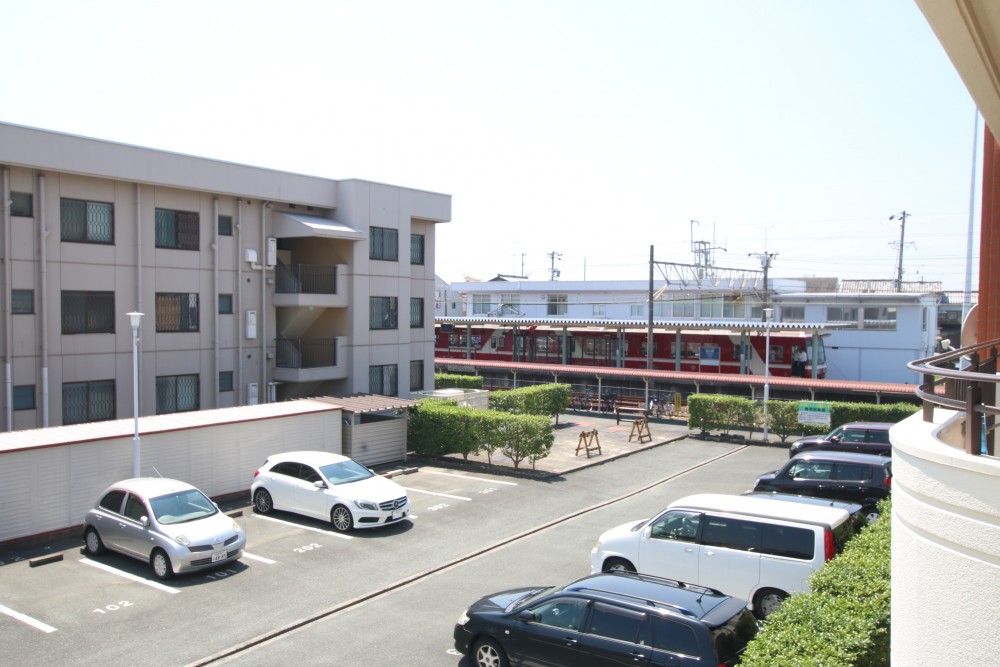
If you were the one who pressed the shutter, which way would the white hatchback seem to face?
facing the viewer and to the right of the viewer

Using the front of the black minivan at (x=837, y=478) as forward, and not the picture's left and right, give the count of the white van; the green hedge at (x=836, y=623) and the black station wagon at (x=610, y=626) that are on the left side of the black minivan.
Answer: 3

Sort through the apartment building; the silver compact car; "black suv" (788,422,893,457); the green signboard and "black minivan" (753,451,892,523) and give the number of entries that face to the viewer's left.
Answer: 2

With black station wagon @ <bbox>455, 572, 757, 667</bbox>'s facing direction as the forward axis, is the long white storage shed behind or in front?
in front

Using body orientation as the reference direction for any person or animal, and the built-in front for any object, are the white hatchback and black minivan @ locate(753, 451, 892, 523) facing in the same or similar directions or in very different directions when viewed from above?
very different directions

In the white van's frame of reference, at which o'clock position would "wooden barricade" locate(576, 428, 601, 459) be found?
The wooden barricade is roughly at 1 o'clock from the white van.

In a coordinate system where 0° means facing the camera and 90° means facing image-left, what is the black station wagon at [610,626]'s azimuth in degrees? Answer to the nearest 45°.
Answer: approximately 135°

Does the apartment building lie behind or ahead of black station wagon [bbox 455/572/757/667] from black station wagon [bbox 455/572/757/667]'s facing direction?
ahead

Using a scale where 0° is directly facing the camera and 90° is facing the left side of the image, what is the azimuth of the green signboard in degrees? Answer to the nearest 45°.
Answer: approximately 0°

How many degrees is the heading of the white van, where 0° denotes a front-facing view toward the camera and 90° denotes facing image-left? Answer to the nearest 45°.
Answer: approximately 135°

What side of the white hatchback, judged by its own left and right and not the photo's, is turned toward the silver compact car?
right

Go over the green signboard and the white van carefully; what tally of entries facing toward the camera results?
1

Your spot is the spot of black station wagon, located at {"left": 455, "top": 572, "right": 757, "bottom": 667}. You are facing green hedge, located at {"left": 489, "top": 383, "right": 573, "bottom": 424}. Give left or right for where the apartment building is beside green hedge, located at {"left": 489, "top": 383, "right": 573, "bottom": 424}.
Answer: left

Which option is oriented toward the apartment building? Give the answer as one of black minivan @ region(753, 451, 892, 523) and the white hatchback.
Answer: the black minivan

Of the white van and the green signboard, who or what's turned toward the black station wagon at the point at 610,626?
the green signboard

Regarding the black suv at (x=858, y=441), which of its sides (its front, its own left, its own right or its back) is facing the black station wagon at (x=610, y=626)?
left

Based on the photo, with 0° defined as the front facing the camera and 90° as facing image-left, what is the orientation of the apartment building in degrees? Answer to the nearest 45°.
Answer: approximately 315°

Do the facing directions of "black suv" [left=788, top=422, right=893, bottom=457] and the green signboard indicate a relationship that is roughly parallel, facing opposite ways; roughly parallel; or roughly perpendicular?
roughly perpendicular

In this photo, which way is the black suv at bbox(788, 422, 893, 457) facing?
to the viewer's left

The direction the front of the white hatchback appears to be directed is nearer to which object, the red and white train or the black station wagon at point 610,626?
the black station wagon
